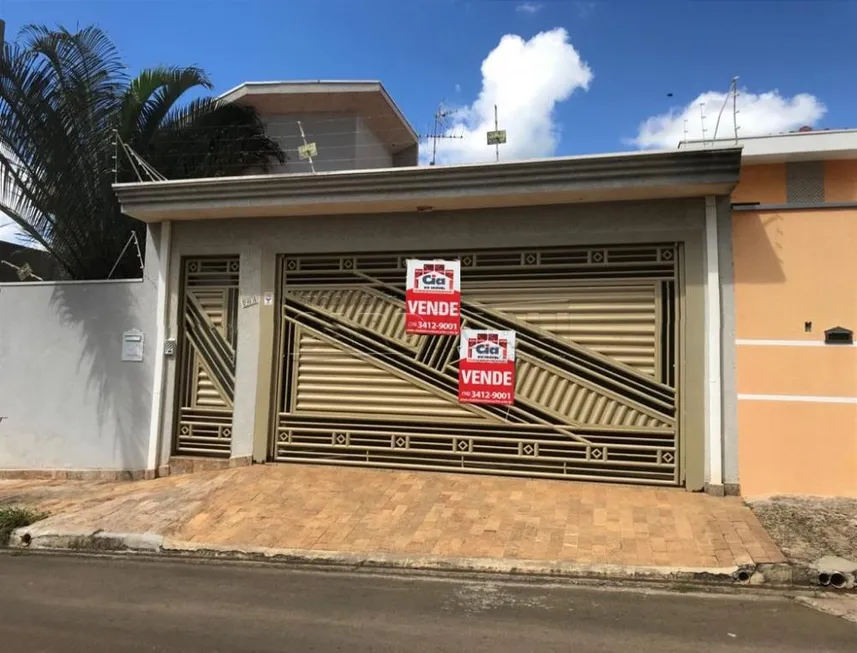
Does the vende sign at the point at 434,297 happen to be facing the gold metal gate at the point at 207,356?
no

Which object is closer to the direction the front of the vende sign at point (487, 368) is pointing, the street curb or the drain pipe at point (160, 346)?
the street curb

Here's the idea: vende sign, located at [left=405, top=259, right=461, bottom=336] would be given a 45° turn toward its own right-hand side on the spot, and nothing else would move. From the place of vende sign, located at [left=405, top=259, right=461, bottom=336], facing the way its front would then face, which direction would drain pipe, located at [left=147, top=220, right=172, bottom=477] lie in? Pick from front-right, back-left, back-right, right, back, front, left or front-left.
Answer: front-right

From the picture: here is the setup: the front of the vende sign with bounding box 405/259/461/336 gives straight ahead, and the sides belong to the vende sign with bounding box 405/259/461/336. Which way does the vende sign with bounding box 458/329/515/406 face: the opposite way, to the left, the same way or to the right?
the same way

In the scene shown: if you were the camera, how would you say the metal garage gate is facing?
facing the viewer

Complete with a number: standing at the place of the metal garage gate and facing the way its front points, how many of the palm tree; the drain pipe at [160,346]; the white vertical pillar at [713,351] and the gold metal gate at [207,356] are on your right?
3

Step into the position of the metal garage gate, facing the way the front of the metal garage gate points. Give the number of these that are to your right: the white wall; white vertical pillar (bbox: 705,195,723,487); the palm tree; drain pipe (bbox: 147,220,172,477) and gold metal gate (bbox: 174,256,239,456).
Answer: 4

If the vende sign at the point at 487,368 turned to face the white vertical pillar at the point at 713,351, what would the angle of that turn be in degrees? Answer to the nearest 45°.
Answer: approximately 90° to its left

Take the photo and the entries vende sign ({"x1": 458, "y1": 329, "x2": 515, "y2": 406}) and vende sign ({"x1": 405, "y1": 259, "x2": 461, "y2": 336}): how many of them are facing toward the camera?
2

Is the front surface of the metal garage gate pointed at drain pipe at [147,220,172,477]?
no

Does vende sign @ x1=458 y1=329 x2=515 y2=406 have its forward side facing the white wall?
no

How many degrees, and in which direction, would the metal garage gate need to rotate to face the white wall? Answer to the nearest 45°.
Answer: approximately 90° to its right

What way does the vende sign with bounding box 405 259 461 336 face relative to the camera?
toward the camera

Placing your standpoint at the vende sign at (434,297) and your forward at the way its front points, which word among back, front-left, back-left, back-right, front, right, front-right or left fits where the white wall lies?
right
